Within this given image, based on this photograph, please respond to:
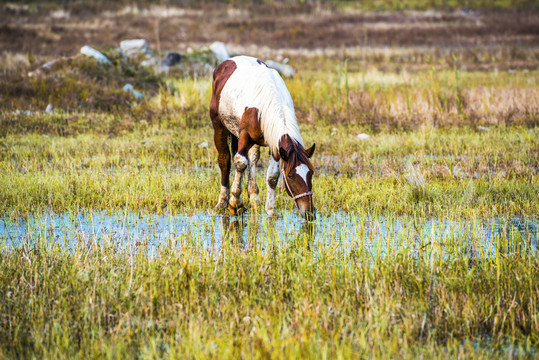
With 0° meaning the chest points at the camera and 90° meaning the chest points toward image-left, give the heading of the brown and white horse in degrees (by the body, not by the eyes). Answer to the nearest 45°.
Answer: approximately 315°

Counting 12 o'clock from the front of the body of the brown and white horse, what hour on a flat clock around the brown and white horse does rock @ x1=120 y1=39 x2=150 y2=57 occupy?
The rock is roughly at 7 o'clock from the brown and white horse.

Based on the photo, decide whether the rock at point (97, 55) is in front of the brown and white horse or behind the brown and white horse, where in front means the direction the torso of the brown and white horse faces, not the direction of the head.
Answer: behind

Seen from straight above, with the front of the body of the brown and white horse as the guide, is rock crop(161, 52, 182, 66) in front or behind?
behind

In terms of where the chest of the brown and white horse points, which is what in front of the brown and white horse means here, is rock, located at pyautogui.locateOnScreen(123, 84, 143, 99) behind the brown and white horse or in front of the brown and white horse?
behind

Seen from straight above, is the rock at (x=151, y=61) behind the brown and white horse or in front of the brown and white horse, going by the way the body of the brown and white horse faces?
behind
